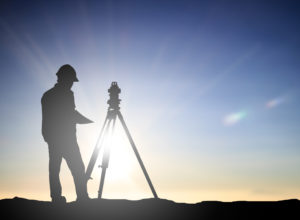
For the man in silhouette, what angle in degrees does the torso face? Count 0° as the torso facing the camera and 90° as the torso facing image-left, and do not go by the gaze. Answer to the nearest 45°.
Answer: approximately 270°

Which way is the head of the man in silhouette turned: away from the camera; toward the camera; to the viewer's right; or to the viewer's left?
to the viewer's right
